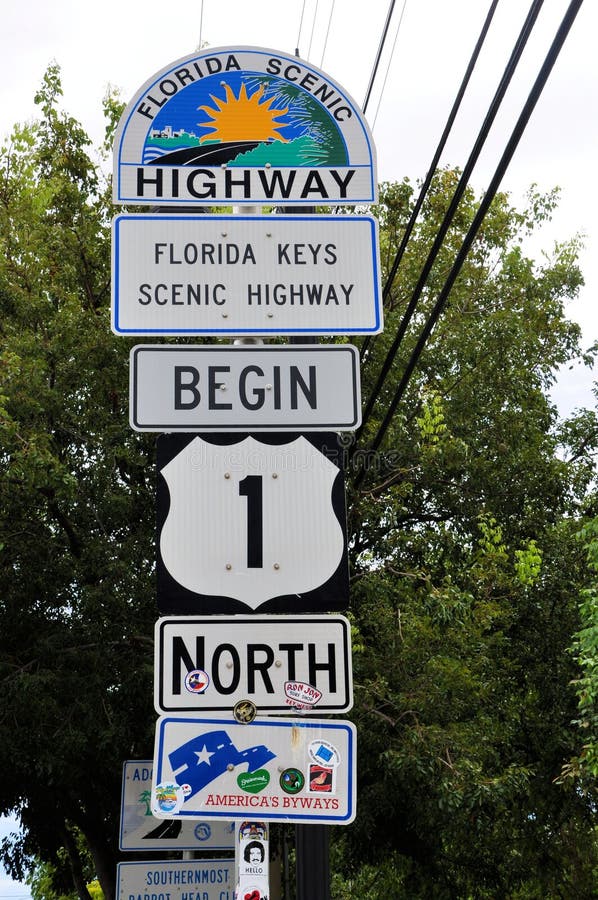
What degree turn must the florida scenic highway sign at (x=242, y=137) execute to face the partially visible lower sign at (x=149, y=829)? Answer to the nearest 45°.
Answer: approximately 180°

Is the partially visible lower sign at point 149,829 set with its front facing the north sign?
yes

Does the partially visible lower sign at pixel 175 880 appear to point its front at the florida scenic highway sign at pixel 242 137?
yes

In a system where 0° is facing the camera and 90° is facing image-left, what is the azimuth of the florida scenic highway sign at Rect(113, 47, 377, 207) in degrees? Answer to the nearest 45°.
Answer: approximately 0°

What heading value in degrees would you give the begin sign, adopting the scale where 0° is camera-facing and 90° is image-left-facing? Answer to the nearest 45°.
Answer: approximately 0°
